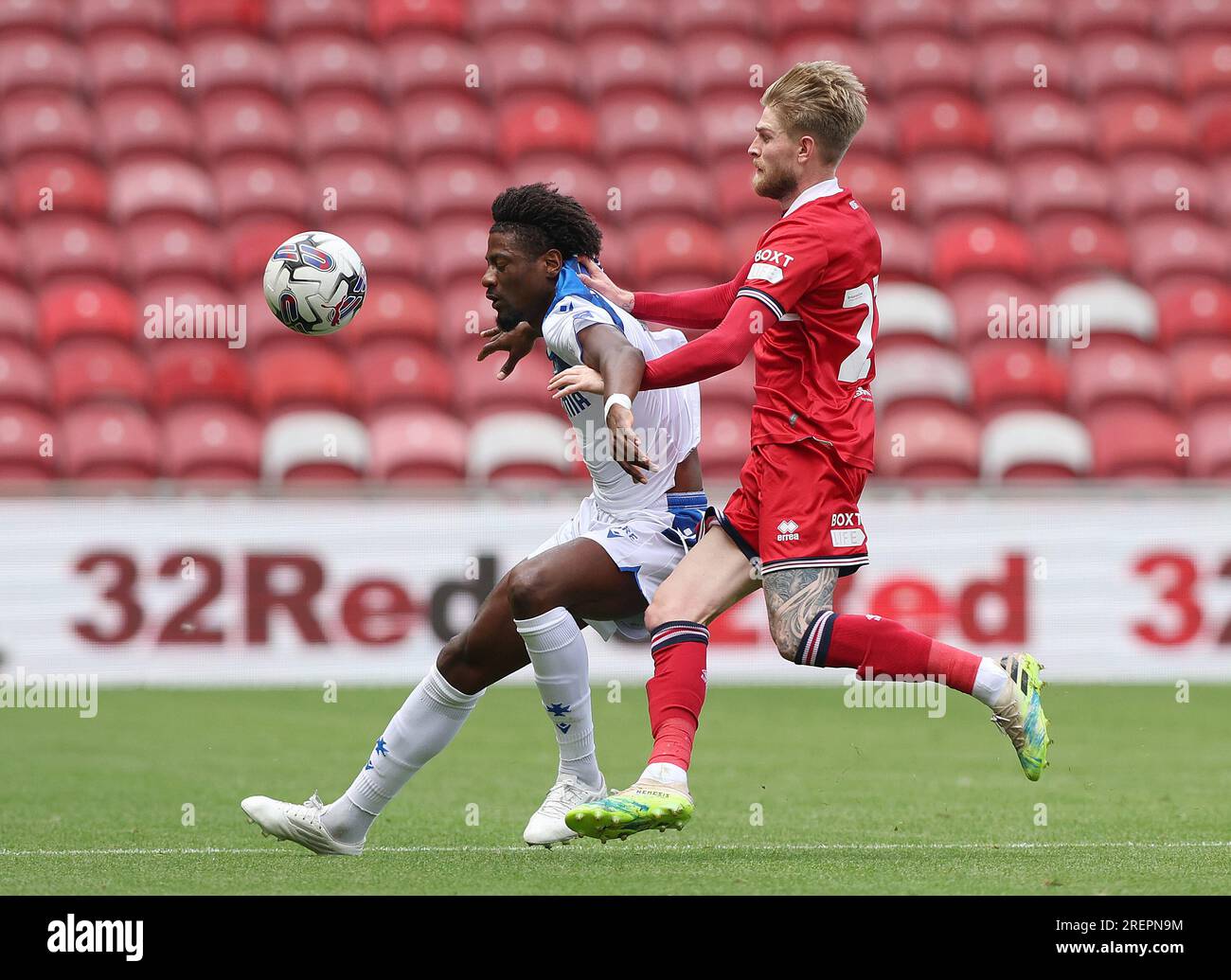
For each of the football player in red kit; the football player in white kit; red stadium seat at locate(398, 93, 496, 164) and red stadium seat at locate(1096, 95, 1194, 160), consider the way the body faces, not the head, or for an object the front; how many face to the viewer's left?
2

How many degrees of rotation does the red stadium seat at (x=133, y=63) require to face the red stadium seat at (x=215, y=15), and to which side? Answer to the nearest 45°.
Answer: approximately 135° to its left

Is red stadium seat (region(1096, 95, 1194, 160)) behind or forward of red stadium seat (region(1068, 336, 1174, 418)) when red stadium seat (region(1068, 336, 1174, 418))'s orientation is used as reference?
behind

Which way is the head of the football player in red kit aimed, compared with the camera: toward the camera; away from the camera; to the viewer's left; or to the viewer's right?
to the viewer's left

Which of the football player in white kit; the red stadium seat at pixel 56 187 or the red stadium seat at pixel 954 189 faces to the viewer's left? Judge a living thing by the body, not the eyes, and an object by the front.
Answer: the football player in white kit

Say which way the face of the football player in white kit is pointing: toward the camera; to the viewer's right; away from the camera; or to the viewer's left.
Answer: to the viewer's left

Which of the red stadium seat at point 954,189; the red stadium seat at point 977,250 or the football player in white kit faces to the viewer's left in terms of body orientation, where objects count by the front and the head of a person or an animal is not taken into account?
the football player in white kit

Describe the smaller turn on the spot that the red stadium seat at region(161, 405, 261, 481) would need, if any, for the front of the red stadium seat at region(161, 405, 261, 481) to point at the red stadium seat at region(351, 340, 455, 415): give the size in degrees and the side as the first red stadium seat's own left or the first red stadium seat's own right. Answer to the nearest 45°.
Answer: approximately 90° to the first red stadium seat's own left

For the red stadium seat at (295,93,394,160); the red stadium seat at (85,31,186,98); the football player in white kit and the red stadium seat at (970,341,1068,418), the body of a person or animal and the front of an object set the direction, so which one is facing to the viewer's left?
the football player in white kit

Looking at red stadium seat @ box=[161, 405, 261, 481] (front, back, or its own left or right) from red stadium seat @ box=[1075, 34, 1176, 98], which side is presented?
left

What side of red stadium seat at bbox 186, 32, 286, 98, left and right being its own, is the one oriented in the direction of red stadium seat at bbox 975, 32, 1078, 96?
left
